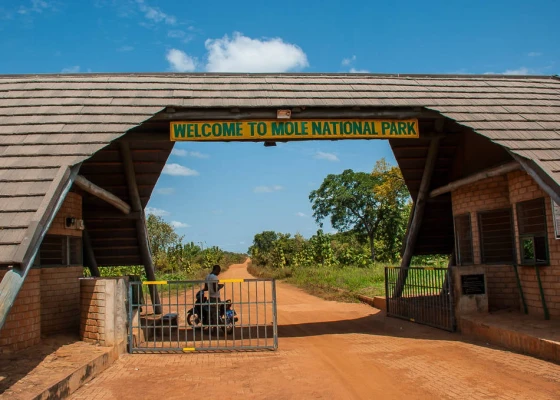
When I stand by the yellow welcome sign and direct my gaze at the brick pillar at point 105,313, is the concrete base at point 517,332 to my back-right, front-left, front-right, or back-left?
back-left

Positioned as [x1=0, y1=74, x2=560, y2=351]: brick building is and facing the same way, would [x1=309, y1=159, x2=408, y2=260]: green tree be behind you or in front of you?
behind

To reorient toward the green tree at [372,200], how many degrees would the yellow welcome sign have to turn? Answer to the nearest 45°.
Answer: approximately 180°

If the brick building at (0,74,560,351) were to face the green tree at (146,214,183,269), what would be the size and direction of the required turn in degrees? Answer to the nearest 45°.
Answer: approximately 180°

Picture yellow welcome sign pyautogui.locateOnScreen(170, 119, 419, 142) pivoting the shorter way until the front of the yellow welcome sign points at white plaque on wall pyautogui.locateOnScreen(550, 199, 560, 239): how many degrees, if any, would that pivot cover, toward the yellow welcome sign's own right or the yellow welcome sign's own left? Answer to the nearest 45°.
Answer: approximately 90° to the yellow welcome sign's own left

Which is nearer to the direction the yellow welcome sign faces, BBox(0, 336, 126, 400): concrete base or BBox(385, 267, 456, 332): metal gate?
the concrete base

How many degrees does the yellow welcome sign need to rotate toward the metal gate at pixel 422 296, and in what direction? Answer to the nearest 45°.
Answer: approximately 135° to its left

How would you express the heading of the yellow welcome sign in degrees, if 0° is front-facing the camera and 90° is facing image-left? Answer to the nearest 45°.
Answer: approximately 0°
